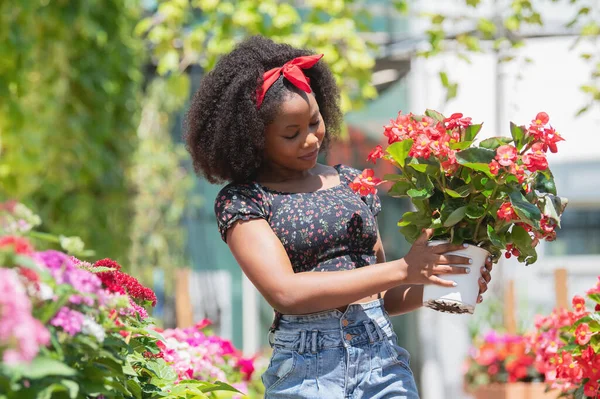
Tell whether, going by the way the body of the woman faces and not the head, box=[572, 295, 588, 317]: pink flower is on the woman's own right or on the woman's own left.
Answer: on the woman's own left

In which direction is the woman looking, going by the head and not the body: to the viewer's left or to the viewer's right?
to the viewer's right

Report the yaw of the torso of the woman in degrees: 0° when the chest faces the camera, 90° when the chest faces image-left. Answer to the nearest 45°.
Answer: approximately 315°
